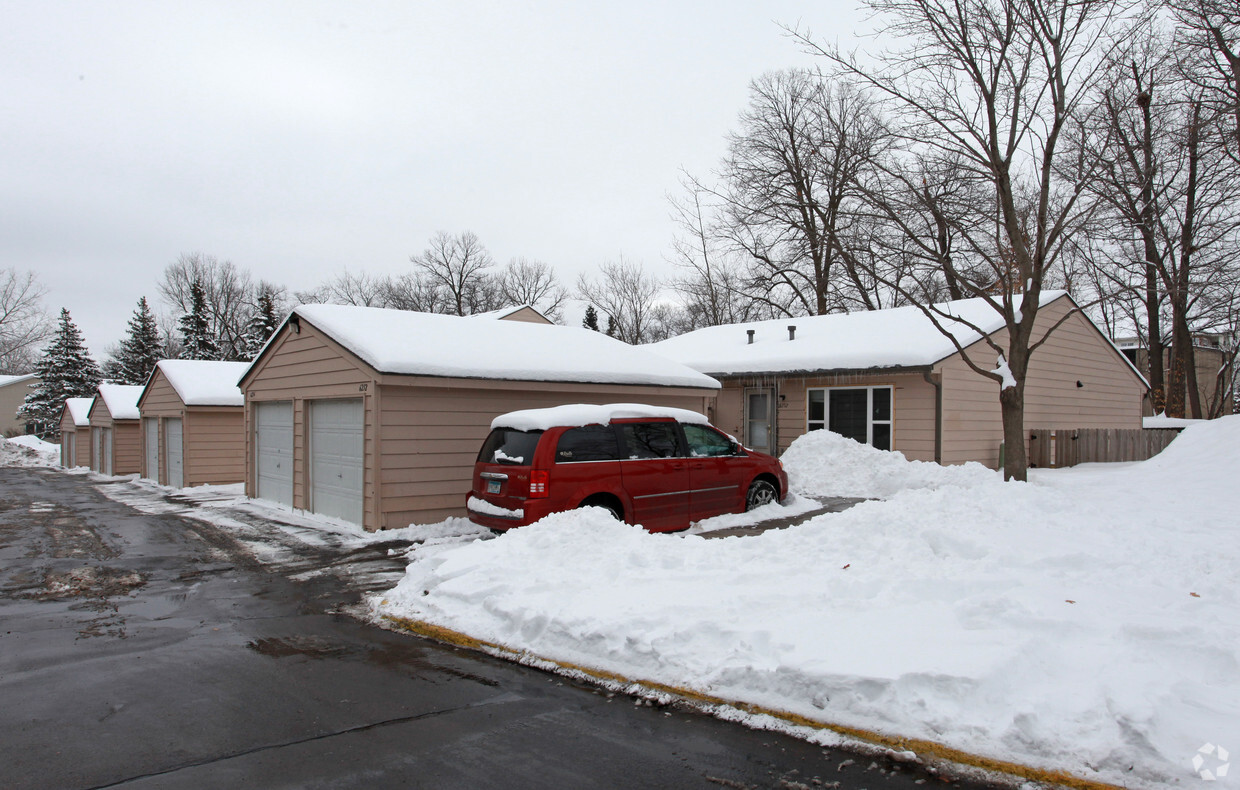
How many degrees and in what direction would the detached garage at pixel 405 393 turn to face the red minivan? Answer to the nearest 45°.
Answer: approximately 90° to its left

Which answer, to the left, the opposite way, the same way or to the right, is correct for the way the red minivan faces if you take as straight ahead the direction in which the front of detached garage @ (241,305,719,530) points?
the opposite way

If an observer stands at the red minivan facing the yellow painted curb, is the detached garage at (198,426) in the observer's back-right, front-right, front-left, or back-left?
back-right

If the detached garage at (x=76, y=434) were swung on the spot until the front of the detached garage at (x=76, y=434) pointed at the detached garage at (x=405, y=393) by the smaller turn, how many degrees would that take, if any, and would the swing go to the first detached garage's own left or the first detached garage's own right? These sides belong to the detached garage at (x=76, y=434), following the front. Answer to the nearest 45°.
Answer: approximately 45° to the first detached garage's own left

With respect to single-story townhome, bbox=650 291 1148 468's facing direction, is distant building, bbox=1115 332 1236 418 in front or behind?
behind

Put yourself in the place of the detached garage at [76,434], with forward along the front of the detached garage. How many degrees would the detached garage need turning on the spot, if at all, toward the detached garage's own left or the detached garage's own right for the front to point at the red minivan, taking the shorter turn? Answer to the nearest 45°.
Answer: approximately 45° to the detached garage's own left

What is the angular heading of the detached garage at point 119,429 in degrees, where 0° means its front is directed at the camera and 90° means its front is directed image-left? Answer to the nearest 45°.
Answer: approximately 45°

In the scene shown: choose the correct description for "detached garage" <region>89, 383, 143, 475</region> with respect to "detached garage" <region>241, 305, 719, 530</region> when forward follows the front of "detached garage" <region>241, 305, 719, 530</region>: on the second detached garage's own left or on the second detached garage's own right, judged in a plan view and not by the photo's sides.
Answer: on the second detached garage's own right

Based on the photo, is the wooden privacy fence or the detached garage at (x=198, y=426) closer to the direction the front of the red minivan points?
the wooden privacy fence

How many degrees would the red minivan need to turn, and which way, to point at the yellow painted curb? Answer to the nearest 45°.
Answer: approximately 135° to its right

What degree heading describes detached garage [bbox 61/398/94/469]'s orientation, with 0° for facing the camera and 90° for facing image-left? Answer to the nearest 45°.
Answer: approximately 45°

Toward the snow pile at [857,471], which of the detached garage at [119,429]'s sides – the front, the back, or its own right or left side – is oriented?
left

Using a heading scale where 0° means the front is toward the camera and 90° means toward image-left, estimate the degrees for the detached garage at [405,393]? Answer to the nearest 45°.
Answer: approximately 45°
